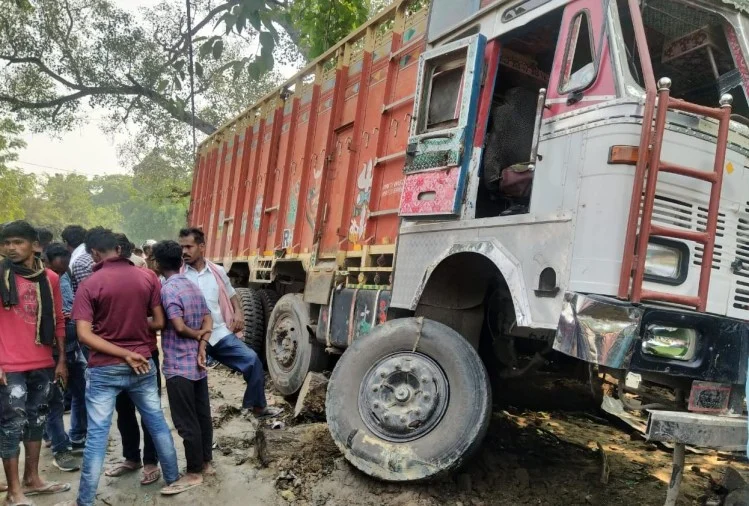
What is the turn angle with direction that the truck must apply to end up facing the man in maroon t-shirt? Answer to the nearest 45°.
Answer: approximately 135° to its right

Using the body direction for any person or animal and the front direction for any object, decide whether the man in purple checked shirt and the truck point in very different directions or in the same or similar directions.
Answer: very different directions

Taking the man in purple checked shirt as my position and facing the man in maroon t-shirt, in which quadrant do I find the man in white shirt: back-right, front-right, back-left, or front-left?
back-right

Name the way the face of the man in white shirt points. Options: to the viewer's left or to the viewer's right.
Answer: to the viewer's left

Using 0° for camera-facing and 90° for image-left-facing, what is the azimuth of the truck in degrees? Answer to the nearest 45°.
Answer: approximately 315°
